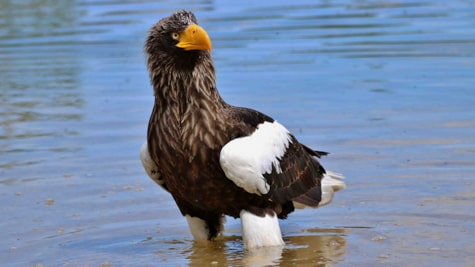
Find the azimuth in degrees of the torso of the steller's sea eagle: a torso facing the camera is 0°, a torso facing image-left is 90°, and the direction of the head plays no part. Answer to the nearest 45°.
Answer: approximately 45°
